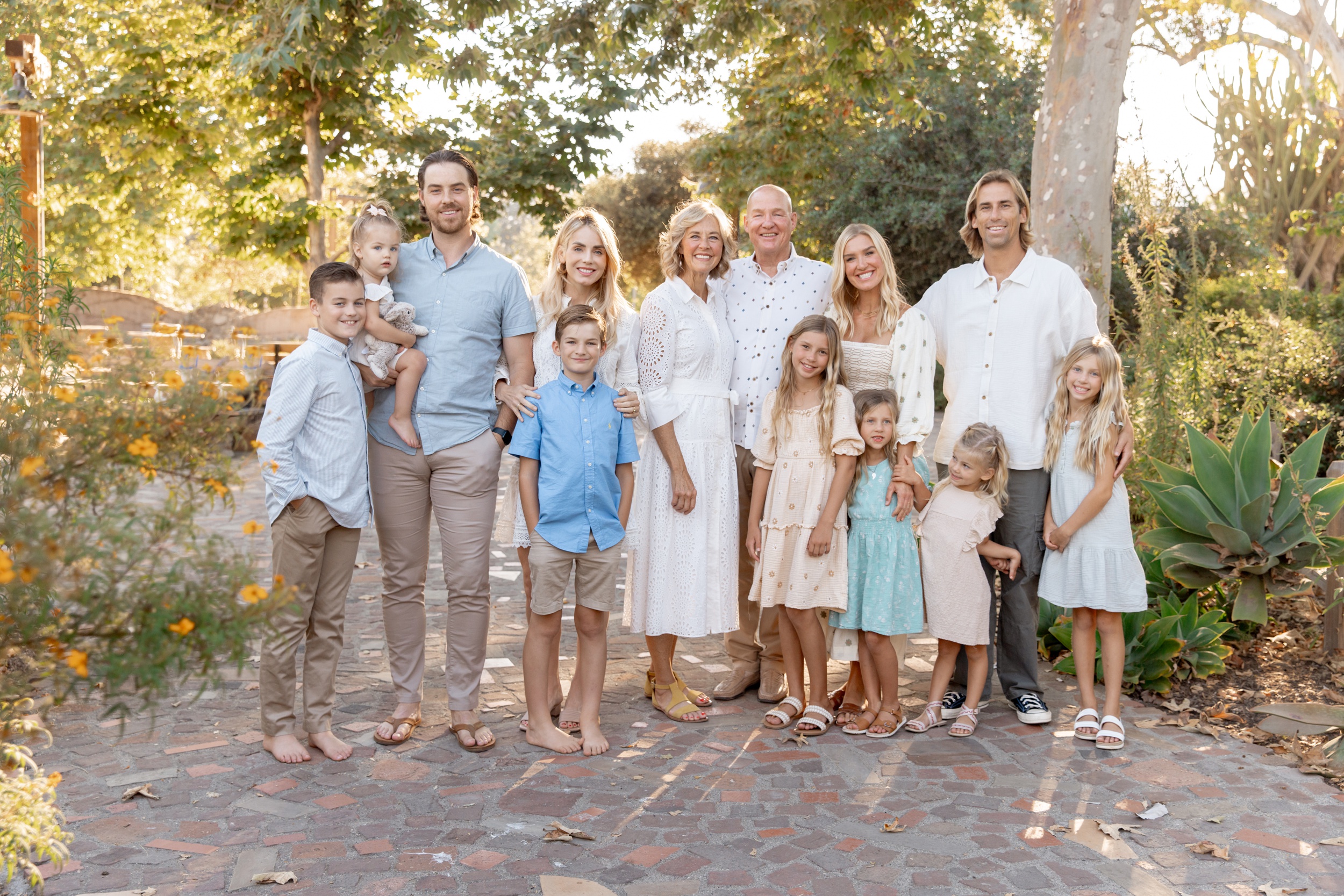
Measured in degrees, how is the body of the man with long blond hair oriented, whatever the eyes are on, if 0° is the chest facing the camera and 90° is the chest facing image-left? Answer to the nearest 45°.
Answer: approximately 0°

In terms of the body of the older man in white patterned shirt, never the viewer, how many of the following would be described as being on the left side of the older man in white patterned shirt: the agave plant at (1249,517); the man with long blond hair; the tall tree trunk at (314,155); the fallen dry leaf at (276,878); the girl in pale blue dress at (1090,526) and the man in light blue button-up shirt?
3

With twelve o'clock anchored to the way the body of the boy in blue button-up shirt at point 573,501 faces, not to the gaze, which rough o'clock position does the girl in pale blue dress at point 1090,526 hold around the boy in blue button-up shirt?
The girl in pale blue dress is roughly at 9 o'clock from the boy in blue button-up shirt.

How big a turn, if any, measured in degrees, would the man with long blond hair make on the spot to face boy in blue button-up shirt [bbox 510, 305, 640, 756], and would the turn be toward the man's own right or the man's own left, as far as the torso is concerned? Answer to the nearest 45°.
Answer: approximately 45° to the man's own right

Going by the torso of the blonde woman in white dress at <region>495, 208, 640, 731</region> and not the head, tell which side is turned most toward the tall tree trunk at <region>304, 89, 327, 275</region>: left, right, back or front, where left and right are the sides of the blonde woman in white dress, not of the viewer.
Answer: back

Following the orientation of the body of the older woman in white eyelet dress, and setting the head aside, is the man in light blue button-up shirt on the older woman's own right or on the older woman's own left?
on the older woman's own right

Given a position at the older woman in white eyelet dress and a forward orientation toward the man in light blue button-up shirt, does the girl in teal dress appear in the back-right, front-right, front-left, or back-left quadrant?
back-left

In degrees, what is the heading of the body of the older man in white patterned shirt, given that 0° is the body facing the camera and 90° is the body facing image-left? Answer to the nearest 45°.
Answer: approximately 0°

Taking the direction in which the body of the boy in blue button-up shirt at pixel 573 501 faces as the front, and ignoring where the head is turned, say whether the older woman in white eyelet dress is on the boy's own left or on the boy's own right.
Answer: on the boy's own left
